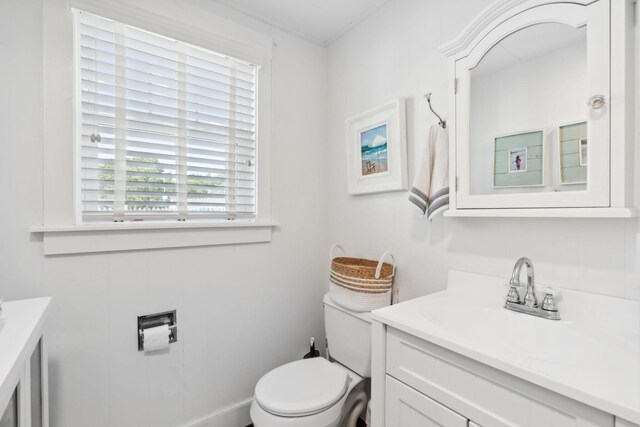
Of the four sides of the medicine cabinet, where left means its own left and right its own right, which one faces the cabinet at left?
front

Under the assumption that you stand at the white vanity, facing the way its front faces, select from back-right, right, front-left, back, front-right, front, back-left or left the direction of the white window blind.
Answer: front-right

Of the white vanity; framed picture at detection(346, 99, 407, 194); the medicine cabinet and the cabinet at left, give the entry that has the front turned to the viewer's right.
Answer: the cabinet at left

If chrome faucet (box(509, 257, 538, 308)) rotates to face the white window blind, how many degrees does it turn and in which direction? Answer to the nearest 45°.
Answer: approximately 45° to its right

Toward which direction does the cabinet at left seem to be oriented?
to the viewer's right

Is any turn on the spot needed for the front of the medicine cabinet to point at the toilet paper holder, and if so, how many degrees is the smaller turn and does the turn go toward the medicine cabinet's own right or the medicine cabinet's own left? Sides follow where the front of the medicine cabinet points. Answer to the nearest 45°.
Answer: approximately 45° to the medicine cabinet's own right

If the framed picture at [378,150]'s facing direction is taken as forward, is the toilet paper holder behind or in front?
in front

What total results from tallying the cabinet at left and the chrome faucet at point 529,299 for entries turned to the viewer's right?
1

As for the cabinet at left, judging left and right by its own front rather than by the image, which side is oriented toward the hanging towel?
front
